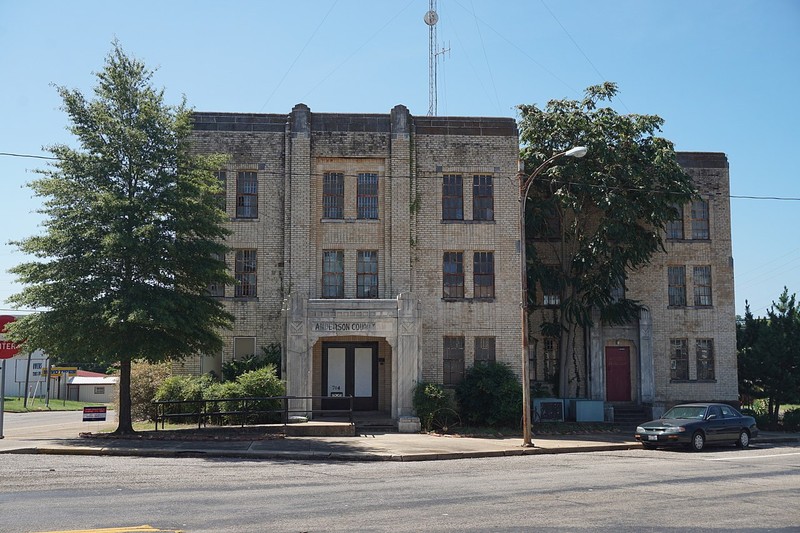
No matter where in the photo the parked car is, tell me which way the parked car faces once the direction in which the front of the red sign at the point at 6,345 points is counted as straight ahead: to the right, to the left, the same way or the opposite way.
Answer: to the right

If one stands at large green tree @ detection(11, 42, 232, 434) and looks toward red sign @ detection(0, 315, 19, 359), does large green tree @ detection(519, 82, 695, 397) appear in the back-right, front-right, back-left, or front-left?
back-right

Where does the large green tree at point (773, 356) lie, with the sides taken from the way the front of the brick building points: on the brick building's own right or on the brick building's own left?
on the brick building's own left

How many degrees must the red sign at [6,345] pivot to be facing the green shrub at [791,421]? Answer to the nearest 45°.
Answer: approximately 90° to its left

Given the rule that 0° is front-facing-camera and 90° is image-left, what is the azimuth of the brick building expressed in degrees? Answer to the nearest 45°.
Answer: approximately 0°

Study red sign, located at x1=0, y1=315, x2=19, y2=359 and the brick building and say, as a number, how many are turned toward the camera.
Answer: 2

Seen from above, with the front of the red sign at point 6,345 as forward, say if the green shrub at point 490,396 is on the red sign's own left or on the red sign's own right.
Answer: on the red sign's own left

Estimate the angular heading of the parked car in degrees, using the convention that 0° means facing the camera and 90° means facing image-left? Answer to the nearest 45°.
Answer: approximately 45°

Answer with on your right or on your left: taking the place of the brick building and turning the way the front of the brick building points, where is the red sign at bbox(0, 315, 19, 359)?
on your right
